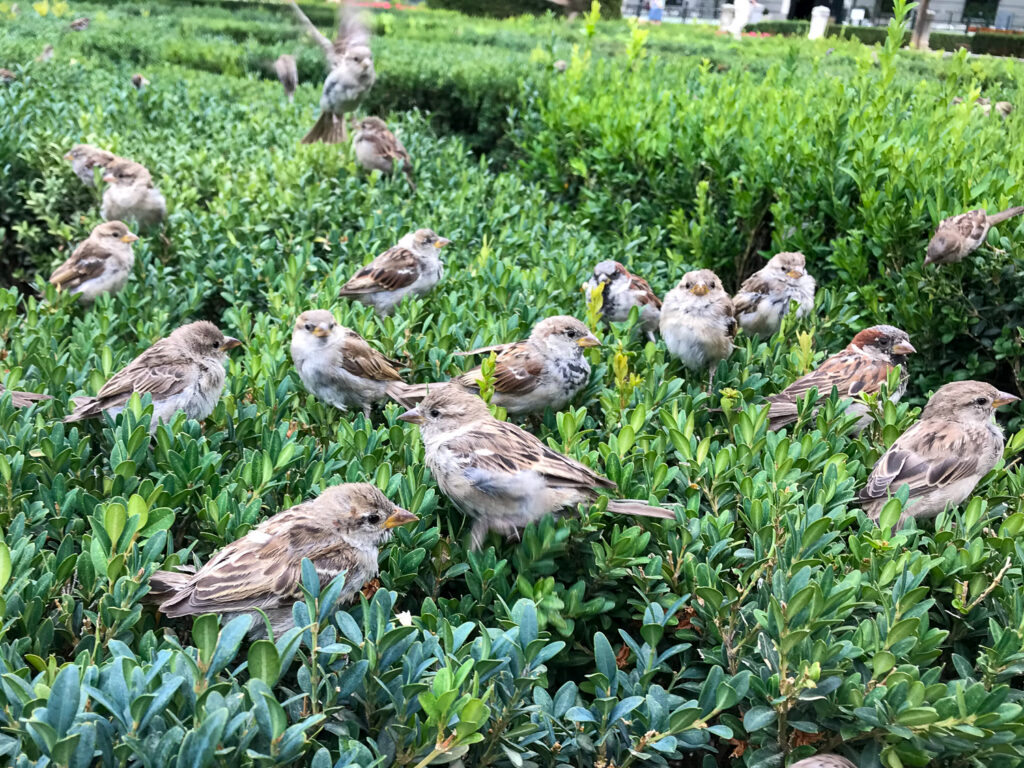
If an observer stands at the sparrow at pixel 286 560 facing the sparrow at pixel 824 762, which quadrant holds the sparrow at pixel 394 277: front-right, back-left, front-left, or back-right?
back-left

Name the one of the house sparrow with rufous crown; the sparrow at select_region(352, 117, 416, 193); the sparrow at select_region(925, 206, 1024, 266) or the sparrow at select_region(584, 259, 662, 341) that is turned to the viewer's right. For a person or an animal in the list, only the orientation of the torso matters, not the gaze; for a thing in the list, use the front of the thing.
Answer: the house sparrow with rufous crown

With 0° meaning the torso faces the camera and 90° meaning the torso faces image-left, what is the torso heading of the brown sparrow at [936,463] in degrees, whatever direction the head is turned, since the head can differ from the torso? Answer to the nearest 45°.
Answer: approximately 270°

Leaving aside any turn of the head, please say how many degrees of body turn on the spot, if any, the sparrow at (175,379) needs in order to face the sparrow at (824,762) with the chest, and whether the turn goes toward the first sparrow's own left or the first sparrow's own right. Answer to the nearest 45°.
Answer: approximately 45° to the first sparrow's own right

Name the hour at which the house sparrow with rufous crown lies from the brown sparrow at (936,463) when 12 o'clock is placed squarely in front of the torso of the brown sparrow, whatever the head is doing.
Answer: The house sparrow with rufous crown is roughly at 8 o'clock from the brown sparrow.

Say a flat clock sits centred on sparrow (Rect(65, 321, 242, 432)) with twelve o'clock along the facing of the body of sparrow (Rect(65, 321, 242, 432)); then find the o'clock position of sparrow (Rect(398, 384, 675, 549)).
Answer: sparrow (Rect(398, 384, 675, 549)) is roughly at 2 o'clock from sparrow (Rect(65, 321, 242, 432)).

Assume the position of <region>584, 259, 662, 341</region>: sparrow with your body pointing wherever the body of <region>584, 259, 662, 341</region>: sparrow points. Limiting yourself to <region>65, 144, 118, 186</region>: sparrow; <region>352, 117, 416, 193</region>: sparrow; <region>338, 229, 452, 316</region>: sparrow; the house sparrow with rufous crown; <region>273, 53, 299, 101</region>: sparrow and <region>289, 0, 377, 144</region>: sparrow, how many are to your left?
1

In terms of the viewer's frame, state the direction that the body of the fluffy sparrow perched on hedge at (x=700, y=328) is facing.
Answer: toward the camera

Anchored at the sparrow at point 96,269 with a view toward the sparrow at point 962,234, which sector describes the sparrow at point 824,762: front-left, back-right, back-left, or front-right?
front-right

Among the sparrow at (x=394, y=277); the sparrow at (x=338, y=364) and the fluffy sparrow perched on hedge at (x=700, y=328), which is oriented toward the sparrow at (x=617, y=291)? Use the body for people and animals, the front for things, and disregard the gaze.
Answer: the sparrow at (x=394, y=277)

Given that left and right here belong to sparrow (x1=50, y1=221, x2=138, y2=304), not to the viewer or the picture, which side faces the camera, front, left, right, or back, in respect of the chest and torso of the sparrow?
right

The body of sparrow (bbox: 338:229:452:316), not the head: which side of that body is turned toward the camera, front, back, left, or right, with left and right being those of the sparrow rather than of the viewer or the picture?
right

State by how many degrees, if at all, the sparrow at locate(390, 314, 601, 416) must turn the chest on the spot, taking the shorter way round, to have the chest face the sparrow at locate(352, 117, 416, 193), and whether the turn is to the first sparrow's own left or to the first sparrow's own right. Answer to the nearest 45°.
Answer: approximately 90° to the first sparrow's own left

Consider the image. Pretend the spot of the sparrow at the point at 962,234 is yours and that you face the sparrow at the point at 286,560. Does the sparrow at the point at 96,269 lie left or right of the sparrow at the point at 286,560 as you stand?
right

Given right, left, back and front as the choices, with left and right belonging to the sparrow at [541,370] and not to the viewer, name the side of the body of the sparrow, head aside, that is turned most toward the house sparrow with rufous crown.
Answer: front

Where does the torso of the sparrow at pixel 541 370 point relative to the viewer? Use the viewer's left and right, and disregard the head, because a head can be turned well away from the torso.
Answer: facing to the right of the viewer

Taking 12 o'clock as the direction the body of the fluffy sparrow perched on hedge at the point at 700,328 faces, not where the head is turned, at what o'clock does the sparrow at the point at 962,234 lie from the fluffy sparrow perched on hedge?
The sparrow is roughly at 8 o'clock from the fluffy sparrow perched on hedge.

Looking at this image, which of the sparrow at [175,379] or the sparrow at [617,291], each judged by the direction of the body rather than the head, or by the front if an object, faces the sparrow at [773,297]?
the sparrow at [175,379]
